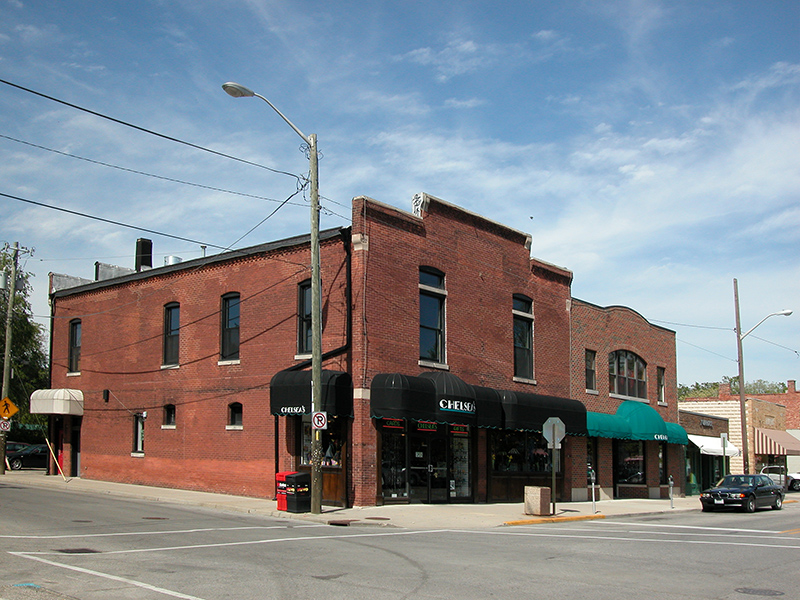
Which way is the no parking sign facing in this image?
toward the camera

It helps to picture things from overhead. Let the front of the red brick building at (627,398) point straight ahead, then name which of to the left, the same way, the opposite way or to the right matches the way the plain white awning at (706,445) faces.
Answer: the same way

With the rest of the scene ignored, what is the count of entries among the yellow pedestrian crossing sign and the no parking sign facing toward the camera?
2

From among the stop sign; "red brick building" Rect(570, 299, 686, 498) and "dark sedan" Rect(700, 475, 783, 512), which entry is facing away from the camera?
the stop sign

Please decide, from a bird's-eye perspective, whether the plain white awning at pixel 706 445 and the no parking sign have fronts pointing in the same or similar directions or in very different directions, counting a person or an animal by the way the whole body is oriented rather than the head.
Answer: same or similar directions

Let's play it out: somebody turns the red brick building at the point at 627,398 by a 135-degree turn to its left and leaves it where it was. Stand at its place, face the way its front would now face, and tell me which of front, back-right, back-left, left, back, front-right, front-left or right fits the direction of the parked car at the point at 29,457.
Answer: left

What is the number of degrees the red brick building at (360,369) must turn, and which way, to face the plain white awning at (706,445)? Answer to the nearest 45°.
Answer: approximately 90° to its left

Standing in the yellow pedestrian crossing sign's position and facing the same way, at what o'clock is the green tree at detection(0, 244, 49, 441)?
The green tree is roughly at 6 o'clock from the yellow pedestrian crossing sign.

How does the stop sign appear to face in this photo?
away from the camera

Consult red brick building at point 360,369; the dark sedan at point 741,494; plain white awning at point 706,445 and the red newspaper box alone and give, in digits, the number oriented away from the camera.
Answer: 0

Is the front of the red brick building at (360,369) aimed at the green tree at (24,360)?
no

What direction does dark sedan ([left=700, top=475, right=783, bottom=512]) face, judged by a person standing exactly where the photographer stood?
facing the viewer and to the left of the viewer

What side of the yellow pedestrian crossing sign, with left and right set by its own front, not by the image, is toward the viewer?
front

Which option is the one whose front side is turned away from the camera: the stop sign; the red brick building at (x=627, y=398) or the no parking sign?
the stop sign

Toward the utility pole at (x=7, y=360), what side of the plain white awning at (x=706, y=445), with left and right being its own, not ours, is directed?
right

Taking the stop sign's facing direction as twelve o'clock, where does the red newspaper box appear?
The red newspaper box is roughly at 8 o'clock from the stop sign.
